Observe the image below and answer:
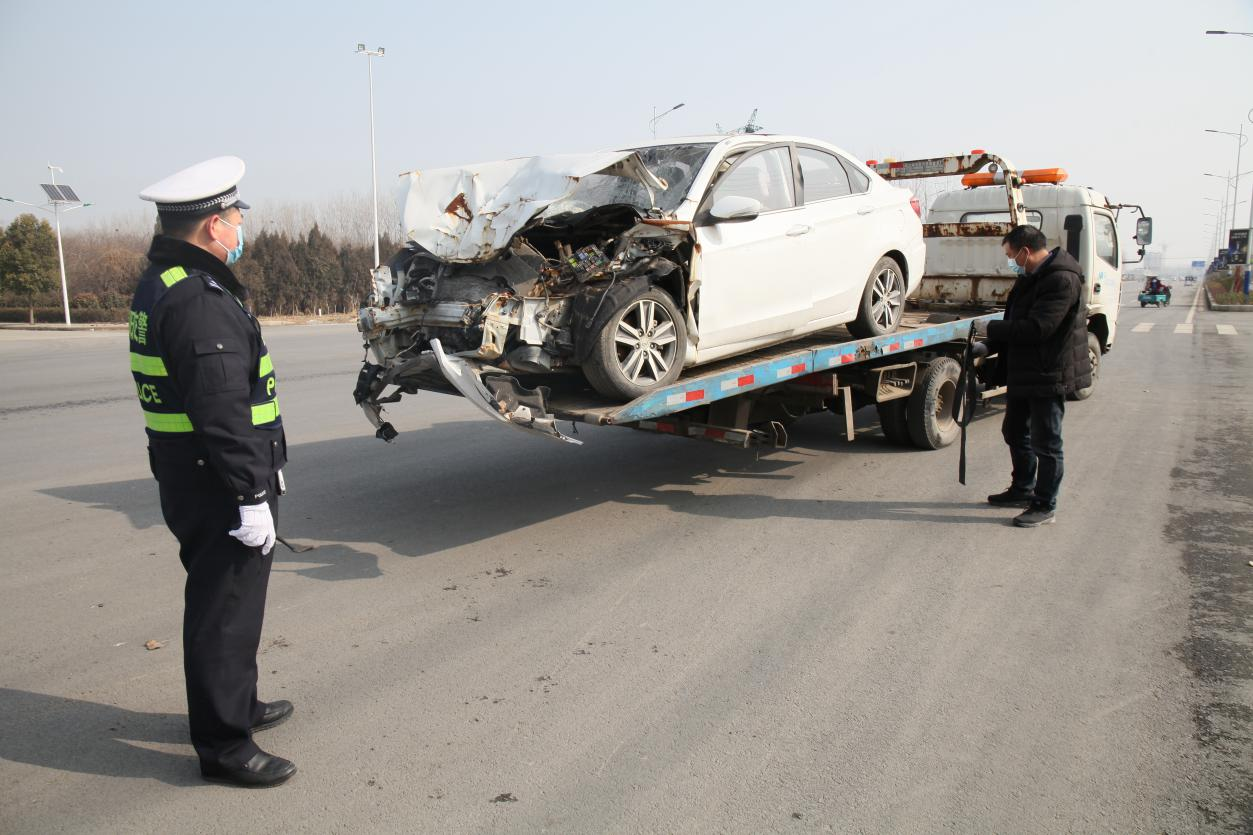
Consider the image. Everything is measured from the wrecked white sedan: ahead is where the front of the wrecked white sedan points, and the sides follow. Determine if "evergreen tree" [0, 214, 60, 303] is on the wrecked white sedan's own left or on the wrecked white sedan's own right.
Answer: on the wrecked white sedan's own right

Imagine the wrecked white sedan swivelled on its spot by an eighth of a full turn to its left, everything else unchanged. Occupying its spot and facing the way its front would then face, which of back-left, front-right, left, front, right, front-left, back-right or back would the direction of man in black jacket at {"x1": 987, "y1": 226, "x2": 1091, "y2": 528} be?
left

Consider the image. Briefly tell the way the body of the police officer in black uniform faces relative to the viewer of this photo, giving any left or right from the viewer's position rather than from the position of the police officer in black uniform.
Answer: facing to the right of the viewer

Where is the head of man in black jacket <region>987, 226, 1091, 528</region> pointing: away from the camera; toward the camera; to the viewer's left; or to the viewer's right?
to the viewer's left

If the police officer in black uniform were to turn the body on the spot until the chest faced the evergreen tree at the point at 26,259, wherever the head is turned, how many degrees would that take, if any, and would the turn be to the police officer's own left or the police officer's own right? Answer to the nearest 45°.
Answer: approximately 90° to the police officer's own left

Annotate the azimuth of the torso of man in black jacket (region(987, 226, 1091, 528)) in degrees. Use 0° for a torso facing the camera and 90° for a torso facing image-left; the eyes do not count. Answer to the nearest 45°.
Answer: approximately 90°

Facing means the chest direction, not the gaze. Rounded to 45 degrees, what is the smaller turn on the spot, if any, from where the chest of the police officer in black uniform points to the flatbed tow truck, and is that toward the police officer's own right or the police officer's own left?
approximately 45° to the police officer's own left
